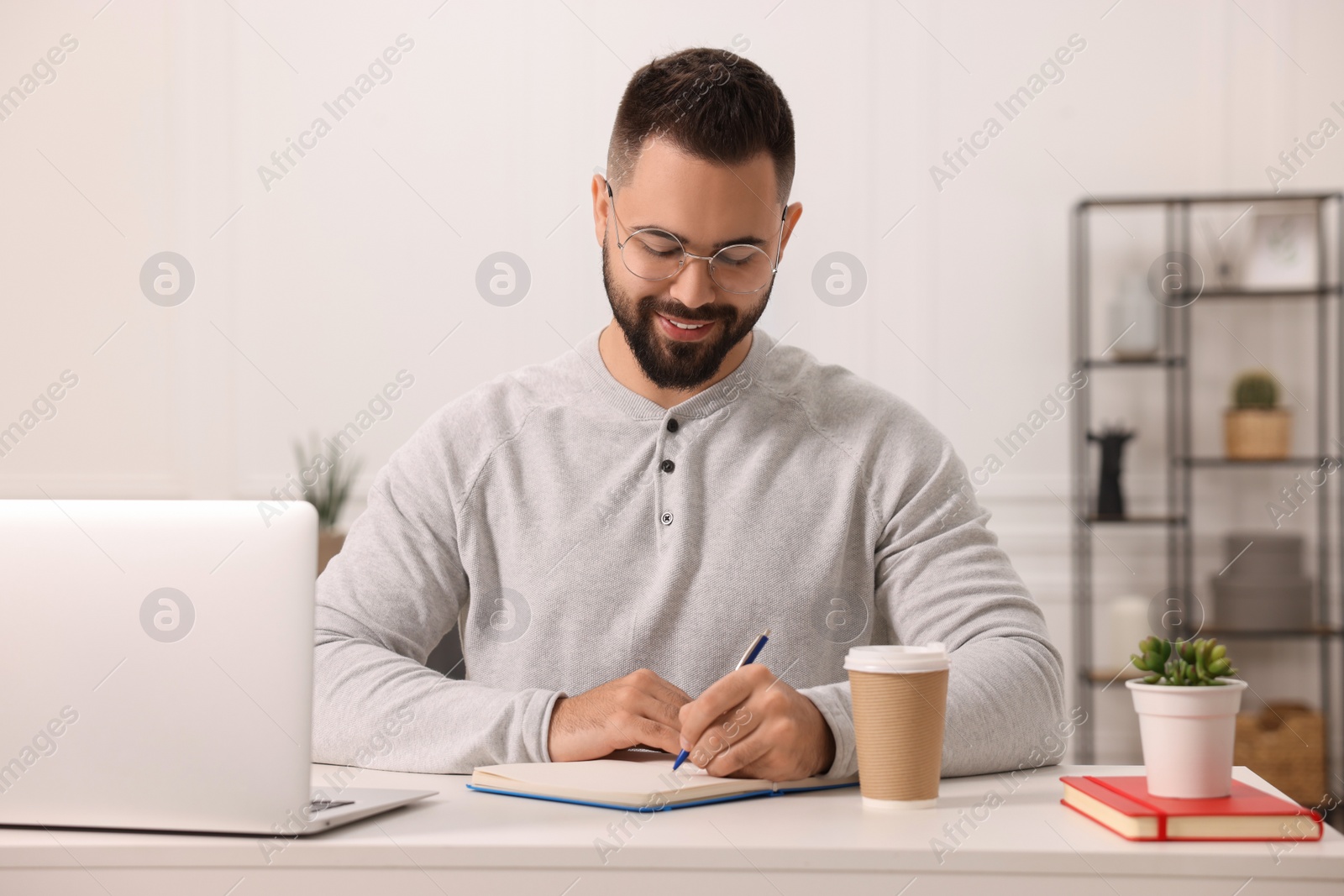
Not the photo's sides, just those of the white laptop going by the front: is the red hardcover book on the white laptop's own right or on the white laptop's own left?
on the white laptop's own right

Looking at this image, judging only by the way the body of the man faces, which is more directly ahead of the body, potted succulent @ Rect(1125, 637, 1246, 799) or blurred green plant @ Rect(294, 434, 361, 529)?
the potted succulent

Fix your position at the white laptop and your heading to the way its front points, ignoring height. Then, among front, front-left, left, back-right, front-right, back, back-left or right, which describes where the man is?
front

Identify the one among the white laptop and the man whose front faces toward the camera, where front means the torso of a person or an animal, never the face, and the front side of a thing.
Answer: the man

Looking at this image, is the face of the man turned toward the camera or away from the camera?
toward the camera

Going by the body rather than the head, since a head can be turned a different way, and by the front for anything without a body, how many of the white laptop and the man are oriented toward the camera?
1

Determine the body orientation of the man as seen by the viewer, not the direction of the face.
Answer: toward the camera

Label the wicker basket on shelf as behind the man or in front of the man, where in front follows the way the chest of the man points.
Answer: behind

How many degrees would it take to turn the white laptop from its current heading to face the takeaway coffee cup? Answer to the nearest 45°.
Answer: approximately 45° to its right

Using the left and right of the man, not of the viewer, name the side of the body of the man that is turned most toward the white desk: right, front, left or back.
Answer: front

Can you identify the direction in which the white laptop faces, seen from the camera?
facing away from the viewer and to the right of the viewer

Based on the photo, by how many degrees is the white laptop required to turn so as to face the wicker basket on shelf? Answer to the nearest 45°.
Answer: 0° — it already faces it

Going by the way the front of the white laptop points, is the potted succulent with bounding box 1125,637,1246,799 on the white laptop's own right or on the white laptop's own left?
on the white laptop's own right

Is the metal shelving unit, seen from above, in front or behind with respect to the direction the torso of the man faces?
behind

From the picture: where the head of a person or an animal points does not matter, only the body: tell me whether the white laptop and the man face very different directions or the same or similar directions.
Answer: very different directions
